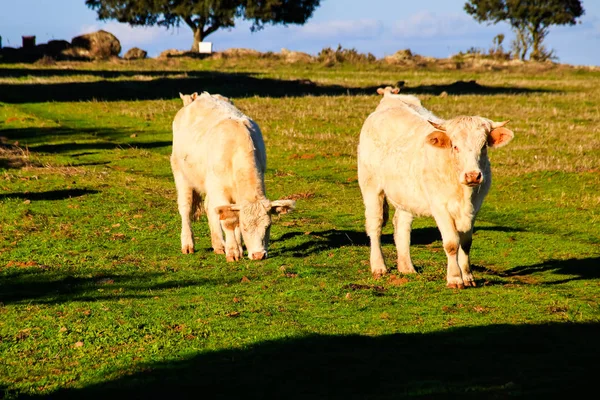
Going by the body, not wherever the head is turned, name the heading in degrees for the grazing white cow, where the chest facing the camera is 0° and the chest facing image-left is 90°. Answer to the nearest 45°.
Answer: approximately 315°

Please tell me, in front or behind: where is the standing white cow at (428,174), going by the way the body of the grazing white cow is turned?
in front

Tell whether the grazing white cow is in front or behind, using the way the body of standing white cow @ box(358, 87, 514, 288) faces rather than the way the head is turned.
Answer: behind

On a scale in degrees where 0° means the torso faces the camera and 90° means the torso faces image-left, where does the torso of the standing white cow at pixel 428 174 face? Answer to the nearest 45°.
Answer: approximately 315°

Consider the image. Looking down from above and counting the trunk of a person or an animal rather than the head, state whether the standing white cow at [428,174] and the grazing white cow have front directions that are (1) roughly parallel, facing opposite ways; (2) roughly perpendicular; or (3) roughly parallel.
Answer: roughly parallel

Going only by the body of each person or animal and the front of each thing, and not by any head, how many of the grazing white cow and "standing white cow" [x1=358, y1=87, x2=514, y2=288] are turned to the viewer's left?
0
